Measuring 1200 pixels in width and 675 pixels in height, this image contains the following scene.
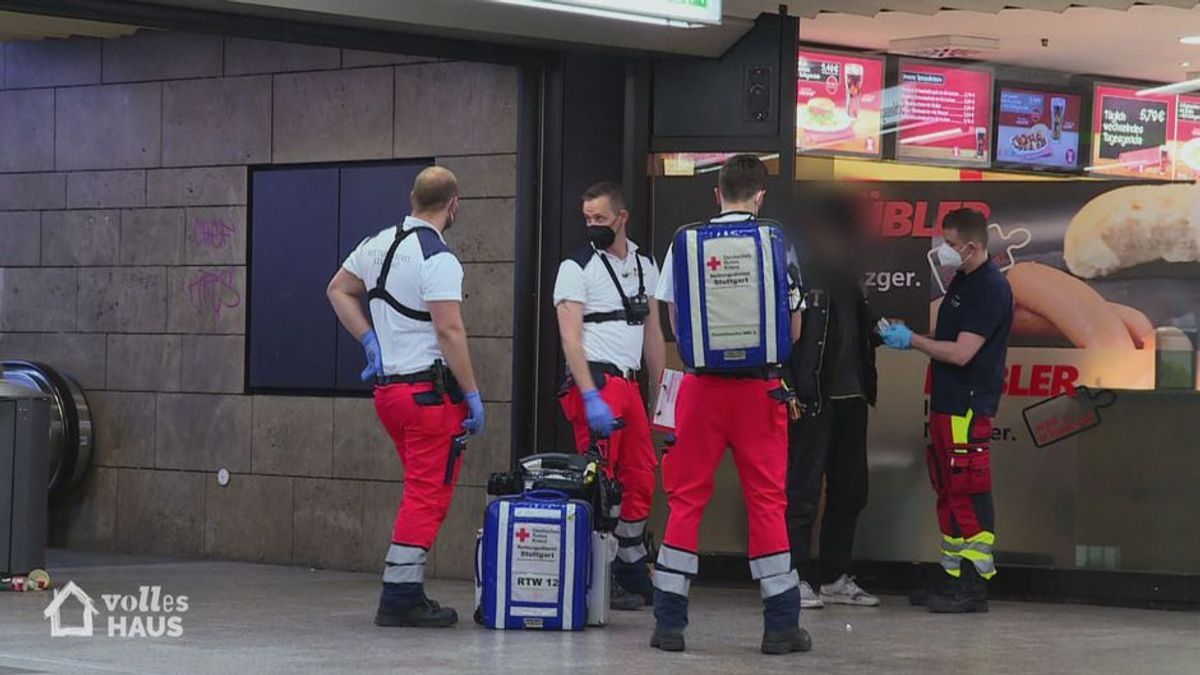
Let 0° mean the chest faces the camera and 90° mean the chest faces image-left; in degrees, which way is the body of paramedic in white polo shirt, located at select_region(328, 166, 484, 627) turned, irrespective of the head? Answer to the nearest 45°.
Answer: approximately 225°

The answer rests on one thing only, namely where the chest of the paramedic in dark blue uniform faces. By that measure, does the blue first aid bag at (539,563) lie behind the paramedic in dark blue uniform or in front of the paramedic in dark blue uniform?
in front

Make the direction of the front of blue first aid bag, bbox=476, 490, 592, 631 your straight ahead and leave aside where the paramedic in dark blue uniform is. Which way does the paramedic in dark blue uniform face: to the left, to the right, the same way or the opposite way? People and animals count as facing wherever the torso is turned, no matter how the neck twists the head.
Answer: to the right

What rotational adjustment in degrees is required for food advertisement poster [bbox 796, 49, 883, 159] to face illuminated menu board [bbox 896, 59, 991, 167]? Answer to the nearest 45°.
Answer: approximately 90° to its left

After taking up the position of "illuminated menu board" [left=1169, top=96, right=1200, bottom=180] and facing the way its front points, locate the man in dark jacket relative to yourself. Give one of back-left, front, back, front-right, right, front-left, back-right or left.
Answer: front-right

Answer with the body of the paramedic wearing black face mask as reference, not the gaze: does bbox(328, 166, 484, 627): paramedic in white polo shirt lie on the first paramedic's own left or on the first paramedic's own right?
on the first paramedic's own right

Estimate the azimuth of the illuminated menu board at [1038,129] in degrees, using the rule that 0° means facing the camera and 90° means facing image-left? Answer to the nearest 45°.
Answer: approximately 0°

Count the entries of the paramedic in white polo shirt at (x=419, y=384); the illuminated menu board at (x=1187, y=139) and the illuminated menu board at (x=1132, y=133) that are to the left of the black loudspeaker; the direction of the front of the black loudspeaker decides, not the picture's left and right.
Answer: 2

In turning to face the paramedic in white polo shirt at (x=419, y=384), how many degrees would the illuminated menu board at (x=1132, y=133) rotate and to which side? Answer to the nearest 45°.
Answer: approximately 45° to its right
